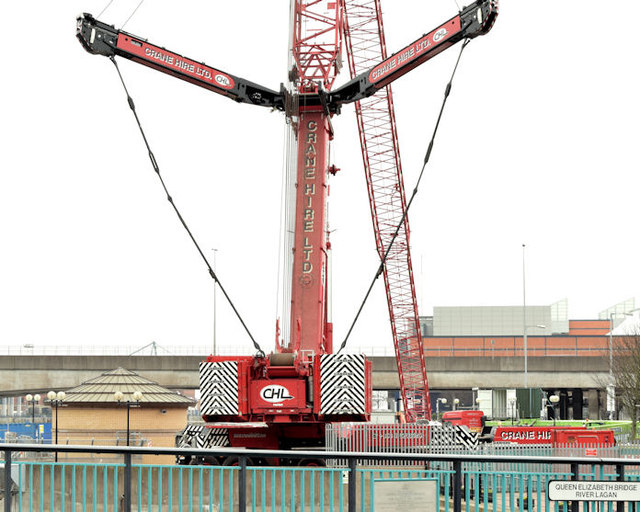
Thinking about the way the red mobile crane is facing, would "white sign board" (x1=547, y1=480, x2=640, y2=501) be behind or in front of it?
behind

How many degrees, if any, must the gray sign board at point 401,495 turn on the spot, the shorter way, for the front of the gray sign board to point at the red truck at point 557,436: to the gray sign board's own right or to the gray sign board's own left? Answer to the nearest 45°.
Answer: approximately 180°

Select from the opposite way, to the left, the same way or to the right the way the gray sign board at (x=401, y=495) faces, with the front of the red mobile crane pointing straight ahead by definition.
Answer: the opposite way

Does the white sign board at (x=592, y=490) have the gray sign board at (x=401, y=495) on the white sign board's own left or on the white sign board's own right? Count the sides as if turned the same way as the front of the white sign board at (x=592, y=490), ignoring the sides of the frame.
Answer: on the white sign board's own right

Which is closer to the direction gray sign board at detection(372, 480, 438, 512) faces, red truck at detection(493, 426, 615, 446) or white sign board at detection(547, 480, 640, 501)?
the white sign board

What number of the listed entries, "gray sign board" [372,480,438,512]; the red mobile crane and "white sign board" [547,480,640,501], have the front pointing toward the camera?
2

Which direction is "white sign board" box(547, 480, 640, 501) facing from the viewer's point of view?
toward the camera

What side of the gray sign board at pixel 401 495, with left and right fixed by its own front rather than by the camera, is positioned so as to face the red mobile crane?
back

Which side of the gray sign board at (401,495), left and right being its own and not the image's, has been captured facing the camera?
front

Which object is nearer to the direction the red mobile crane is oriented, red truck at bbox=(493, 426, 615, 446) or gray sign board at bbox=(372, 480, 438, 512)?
the red truck

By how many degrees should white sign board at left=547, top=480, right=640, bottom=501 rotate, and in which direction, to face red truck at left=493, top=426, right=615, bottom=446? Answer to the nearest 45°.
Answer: approximately 180°
